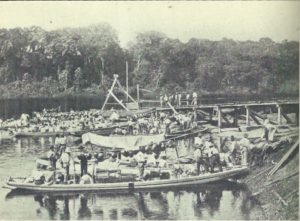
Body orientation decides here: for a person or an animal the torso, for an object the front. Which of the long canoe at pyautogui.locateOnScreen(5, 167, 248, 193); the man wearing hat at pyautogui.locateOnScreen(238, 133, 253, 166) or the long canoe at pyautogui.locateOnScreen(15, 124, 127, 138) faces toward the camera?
the man wearing hat

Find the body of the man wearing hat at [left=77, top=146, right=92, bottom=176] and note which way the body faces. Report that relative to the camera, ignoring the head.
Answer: toward the camera

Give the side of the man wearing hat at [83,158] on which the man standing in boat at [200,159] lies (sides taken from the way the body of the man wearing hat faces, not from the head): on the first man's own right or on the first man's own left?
on the first man's own left

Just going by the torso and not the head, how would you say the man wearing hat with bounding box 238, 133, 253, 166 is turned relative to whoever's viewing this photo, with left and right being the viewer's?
facing the viewer
